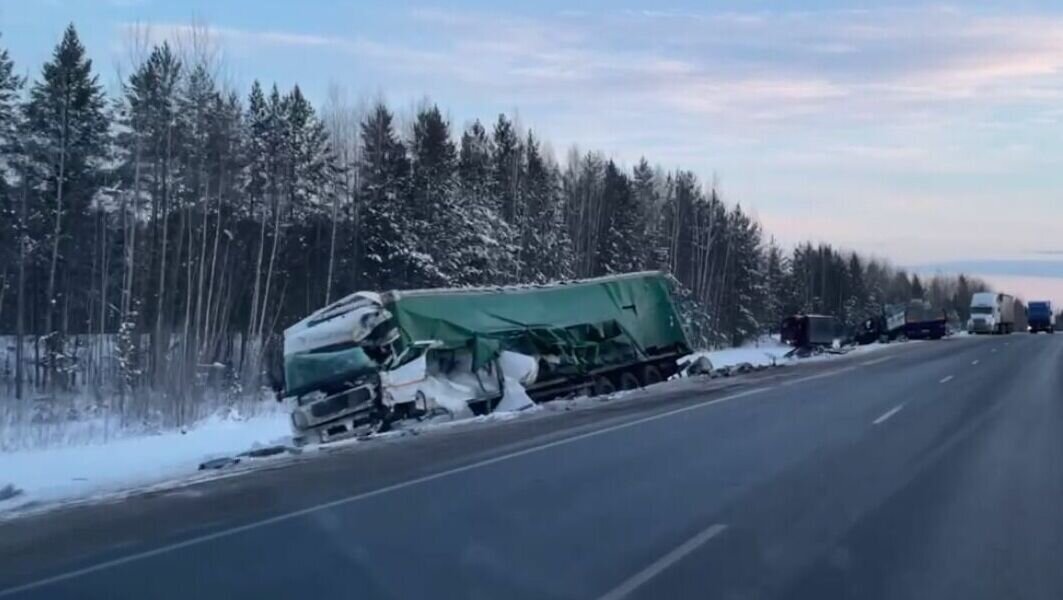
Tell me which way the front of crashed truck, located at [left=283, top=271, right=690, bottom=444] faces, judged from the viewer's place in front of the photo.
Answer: facing the viewer and to the left of the viewer
